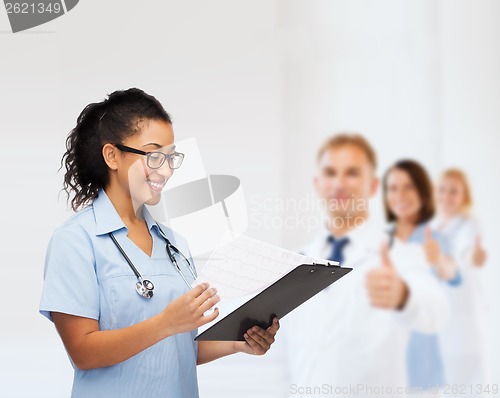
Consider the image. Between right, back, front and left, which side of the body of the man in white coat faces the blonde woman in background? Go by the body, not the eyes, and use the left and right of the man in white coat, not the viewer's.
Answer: back

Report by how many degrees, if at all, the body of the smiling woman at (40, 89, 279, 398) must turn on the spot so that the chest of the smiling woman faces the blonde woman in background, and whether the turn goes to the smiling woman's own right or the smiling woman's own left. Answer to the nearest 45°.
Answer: approximately 90° to the smiling woman's own left

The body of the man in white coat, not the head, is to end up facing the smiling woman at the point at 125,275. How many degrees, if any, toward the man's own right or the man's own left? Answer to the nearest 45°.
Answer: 0° — they already face them

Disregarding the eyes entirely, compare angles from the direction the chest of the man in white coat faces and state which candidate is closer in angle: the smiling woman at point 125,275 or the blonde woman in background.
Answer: the smiling woman
